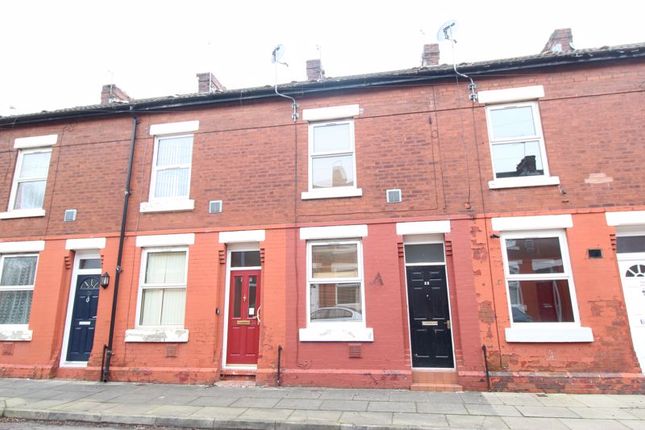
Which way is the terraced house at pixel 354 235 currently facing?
toward the camera
